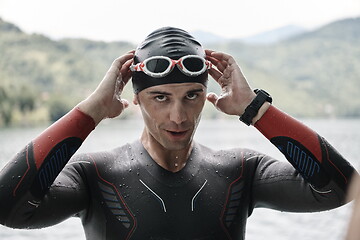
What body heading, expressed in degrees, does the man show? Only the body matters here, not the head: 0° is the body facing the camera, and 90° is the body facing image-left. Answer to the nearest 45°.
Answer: approximately 0°
